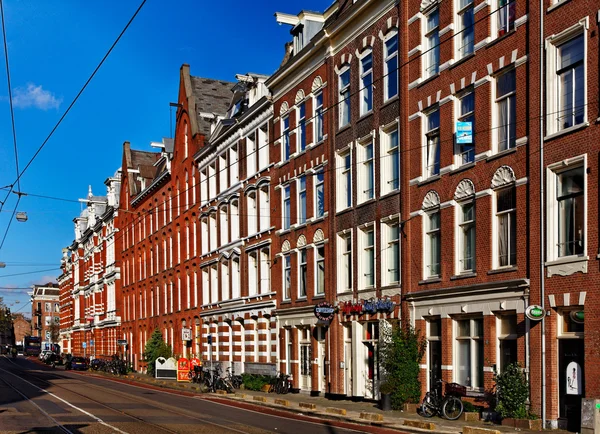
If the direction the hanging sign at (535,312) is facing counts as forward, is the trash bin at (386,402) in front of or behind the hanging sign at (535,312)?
behind

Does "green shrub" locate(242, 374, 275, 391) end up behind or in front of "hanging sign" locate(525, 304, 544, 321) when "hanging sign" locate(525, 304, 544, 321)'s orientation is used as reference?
behind

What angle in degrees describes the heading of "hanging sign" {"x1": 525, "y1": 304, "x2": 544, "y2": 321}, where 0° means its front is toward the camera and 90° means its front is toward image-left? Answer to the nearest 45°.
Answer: approximately 315°

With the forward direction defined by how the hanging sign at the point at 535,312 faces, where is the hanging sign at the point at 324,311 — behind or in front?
behind
